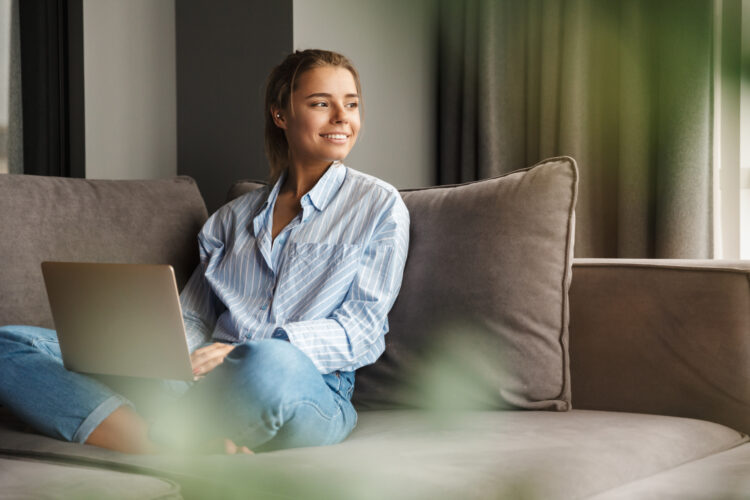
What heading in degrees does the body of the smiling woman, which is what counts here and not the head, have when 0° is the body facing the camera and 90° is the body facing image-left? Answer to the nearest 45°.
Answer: approximately 45°
